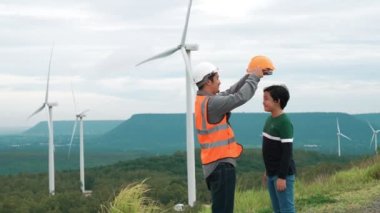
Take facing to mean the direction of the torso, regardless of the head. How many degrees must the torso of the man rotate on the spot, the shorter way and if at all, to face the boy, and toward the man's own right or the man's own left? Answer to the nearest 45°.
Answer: approximately 45° to the man's own left

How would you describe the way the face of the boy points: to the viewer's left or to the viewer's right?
to the viewer's left

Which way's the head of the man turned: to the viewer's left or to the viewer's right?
to the viewer's right

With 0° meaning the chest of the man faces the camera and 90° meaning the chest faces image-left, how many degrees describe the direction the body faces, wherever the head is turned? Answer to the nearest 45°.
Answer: approximately 270°
